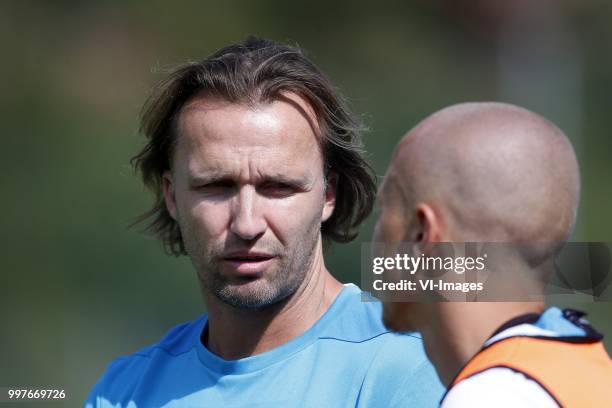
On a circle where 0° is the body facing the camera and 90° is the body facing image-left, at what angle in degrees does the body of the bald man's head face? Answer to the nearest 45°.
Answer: approximately 135°

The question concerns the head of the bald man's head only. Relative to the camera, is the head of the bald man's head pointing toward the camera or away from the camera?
away from the camera
